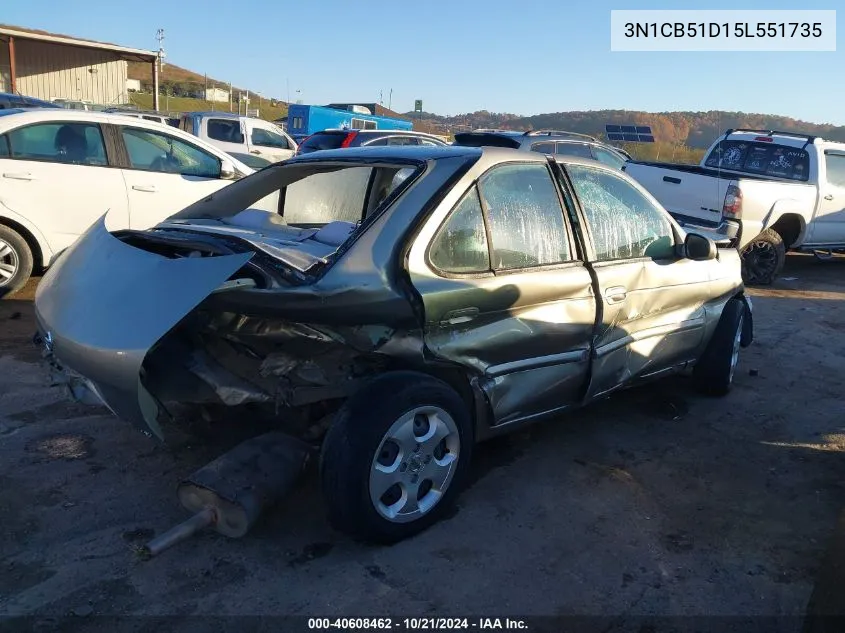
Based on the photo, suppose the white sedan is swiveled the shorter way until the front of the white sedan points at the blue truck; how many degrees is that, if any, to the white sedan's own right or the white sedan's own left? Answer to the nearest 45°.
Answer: approximately 90° to the white sedan's own left

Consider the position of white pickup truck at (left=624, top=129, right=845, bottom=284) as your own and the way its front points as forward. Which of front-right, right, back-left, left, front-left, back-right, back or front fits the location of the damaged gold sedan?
back-right

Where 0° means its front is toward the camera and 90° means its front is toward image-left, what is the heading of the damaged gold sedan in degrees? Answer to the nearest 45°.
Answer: approximately 225°

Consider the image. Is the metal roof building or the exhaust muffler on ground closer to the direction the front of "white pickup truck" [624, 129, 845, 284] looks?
the metal roof building

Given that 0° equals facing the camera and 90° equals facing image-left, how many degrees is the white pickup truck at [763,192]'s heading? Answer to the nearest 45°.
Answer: approximately 225°

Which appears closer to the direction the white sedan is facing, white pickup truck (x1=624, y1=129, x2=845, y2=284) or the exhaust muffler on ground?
the white pickup truck

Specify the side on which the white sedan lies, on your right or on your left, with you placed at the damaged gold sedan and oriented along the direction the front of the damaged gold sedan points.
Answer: on your left

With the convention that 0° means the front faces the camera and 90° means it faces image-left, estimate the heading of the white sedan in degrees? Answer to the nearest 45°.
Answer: approximately 270°

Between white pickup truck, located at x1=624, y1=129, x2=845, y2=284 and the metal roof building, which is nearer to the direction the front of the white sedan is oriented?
the white pickup truck

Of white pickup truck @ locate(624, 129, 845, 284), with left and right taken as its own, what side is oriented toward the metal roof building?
left

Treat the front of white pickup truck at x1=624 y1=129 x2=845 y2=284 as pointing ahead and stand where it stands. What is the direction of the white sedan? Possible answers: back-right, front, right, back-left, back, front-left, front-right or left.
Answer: back
